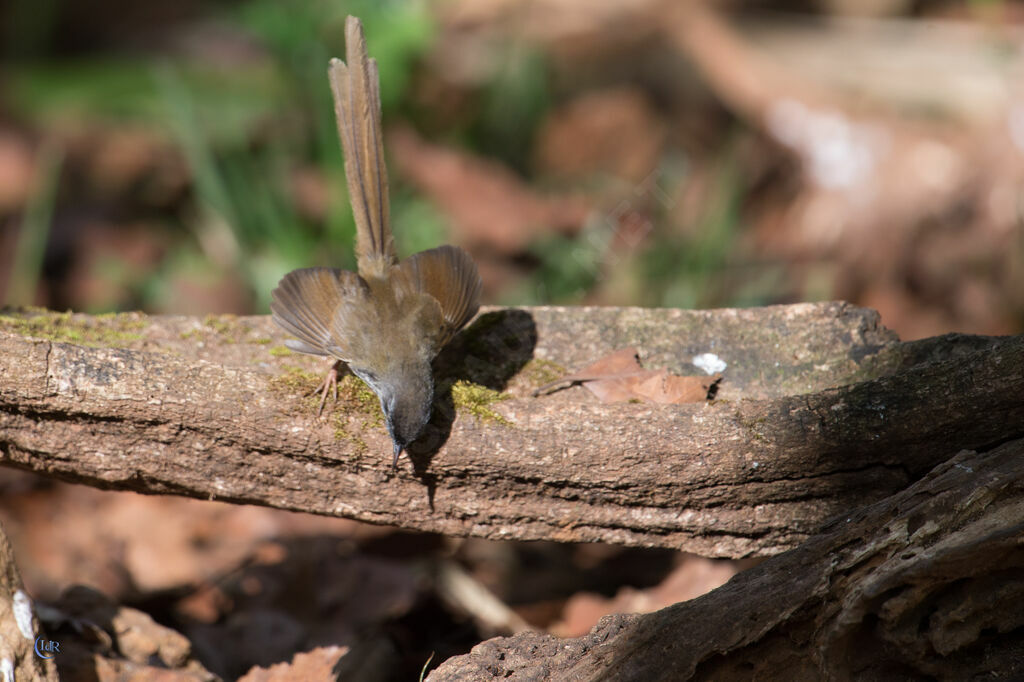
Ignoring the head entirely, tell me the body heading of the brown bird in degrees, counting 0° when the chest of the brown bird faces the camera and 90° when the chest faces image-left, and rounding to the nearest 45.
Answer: approximately 0°

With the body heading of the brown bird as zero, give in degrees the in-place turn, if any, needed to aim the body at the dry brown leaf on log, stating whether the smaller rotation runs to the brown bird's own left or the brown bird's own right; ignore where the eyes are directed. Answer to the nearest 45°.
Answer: approximately 90° to the brown bird's own left

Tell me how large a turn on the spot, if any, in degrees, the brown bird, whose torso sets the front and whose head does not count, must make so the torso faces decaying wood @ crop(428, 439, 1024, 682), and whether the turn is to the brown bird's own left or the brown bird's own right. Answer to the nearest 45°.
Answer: approximately 45° to the brown bird's own left

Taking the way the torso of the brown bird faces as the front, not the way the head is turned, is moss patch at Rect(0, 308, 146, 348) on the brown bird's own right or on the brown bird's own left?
on the brown bird's own right
